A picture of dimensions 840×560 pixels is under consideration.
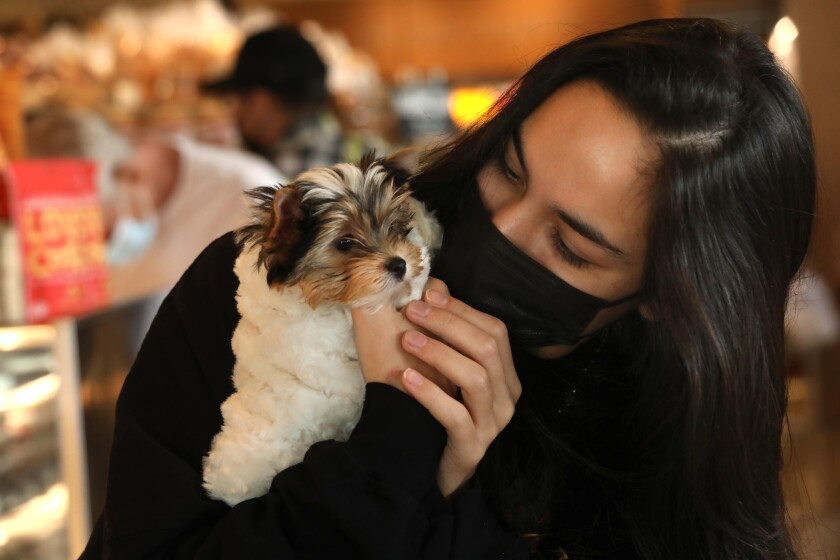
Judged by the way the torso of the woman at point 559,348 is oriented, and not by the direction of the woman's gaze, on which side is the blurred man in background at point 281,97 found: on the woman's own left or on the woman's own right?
on the woman's own right

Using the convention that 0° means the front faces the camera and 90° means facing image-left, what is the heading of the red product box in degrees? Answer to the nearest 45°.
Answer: approximately 0°

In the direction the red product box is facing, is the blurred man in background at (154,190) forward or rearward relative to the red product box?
rearward

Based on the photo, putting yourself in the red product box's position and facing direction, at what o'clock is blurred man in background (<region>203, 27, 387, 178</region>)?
The blurred man in background is roughly at 7 o'clock from the red product box.

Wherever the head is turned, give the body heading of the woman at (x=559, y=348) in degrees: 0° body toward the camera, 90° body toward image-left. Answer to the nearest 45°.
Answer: approximately 45°

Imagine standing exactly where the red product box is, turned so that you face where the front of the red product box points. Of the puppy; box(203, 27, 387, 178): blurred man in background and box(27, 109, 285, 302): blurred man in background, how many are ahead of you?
1
